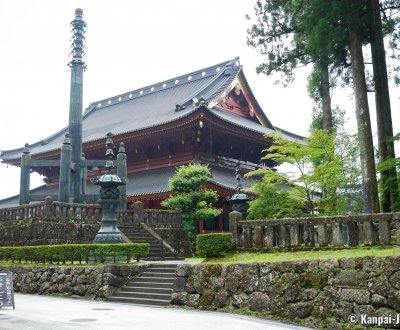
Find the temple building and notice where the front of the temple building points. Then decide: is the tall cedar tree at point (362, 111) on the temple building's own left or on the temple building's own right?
on the temple building's own left

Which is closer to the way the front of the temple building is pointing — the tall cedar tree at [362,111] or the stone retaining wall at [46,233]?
the stone retaining wall

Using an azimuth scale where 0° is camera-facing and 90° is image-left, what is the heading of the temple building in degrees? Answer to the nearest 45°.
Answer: approximately 45°

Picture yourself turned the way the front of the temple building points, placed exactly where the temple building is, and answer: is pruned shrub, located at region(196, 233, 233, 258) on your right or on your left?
on your left

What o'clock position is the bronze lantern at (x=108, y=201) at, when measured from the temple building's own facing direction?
The bronze lantern is roughly at 11 o'clock from the temple building.

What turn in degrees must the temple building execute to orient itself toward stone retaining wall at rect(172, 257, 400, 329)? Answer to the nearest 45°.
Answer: approximately 45° to its left

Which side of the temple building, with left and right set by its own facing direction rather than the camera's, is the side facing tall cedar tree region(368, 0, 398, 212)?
left

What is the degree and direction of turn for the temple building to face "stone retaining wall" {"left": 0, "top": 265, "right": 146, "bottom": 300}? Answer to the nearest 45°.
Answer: approximately 45° to its left

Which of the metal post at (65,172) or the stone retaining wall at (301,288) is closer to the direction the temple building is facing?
the metal post
